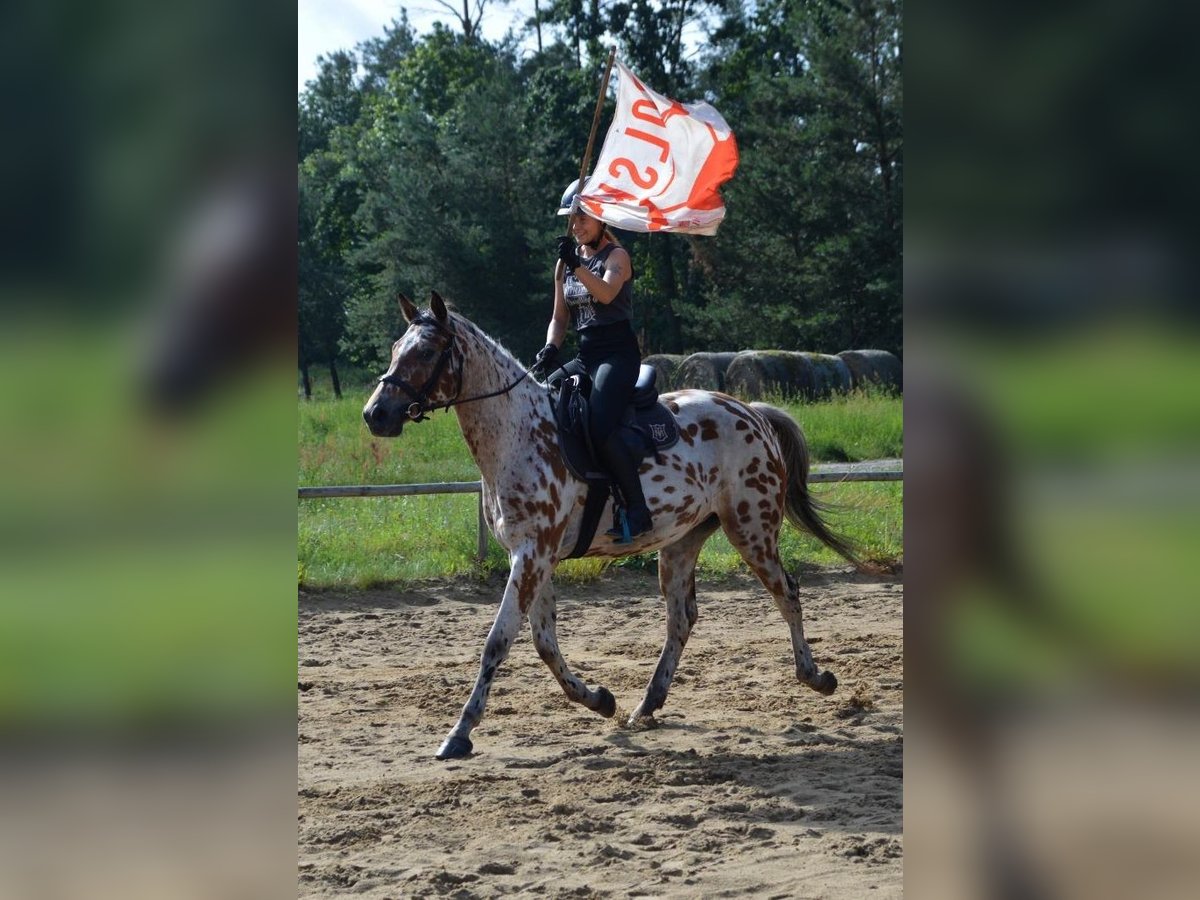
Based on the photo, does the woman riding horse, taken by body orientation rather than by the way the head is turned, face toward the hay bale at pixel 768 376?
no

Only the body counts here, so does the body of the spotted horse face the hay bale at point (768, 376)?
no

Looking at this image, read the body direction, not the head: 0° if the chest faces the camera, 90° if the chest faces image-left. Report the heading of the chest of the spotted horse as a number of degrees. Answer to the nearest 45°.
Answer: approximately 45°

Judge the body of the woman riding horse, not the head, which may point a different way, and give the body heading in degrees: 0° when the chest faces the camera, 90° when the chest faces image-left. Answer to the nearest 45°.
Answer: approximately 45°

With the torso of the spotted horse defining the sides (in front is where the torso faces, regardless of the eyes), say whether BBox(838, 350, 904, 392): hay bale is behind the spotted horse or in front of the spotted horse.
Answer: behind

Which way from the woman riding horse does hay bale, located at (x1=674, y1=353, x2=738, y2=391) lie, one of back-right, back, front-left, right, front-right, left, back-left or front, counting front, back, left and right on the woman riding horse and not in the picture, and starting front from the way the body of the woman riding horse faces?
back-right

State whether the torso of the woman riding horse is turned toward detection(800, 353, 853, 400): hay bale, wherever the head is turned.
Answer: no
